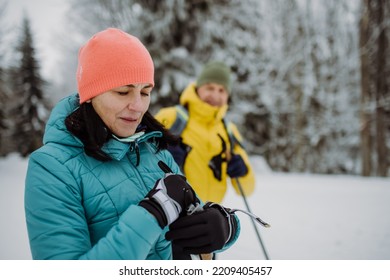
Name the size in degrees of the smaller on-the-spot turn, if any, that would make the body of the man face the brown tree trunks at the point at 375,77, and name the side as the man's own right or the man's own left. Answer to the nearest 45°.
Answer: approximately 135° to the man's own left

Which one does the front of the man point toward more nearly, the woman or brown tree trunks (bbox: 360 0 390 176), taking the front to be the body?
the woman

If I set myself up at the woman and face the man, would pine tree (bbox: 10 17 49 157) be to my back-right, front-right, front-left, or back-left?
front-left

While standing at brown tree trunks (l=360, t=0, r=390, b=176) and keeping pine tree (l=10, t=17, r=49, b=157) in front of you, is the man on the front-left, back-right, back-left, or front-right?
front-left

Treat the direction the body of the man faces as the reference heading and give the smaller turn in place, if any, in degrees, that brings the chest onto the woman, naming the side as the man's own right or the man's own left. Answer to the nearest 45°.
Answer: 0° — they already face them

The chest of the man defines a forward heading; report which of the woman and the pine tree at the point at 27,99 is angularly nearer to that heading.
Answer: the woman

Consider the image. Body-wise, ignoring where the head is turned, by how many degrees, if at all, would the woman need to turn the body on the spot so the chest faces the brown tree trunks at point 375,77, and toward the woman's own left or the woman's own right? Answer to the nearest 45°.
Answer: approximately 90° to the woman's own left

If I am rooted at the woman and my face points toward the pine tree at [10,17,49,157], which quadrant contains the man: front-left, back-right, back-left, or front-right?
front-right

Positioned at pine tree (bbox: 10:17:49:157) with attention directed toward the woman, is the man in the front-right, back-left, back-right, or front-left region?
front-left

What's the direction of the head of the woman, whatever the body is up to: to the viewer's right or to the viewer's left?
to the viewer's right

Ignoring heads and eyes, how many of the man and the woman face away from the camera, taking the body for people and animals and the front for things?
0

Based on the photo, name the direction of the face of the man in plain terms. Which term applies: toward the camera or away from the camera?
toward the camera

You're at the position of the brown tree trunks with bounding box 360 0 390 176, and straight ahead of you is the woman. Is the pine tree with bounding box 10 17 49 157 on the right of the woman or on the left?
right

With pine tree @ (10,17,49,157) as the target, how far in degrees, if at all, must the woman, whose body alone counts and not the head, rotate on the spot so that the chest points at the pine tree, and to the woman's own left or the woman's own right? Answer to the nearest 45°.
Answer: approximately 135° to the woman's own left

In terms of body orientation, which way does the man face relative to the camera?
toward the camera

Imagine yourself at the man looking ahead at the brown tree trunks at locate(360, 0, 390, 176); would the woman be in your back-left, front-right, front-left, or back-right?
back-right
